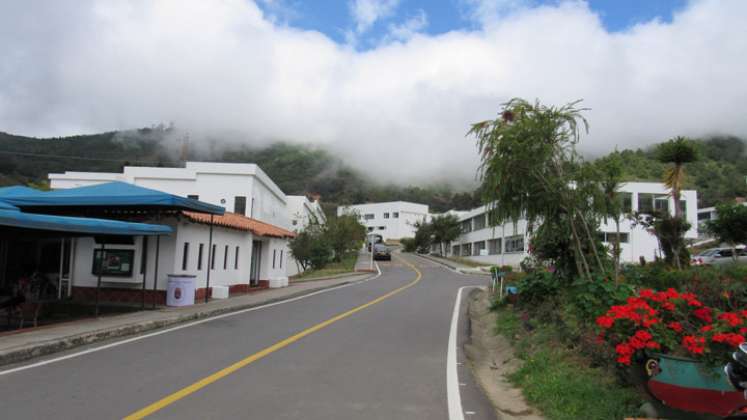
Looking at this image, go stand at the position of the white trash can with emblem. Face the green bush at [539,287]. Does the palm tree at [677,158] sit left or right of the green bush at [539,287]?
left

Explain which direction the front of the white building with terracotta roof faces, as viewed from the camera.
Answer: facing the viewer and to the right of the viewer

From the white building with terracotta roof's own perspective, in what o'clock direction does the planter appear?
The planter is roughly at 1 o'clock from the white building with terracotta roof.

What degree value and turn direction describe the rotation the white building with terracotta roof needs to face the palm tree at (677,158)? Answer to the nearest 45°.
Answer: approximately 45° to its left

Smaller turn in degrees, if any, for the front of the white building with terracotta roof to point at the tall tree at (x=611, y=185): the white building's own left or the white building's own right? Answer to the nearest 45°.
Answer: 0° — it already faces it

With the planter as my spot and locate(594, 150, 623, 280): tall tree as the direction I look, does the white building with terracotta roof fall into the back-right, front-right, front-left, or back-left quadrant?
front-left

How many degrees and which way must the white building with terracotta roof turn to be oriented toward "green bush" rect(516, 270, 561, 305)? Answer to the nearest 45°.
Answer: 0° — it already faces it

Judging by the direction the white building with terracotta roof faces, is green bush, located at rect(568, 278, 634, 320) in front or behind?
in front

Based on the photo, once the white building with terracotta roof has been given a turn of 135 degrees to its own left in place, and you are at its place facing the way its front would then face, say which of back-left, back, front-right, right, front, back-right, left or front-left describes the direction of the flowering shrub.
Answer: back

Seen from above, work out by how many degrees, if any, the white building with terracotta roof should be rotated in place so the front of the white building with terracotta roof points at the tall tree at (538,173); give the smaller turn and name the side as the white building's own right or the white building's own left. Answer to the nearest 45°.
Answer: approximately 45° to the white building's own right

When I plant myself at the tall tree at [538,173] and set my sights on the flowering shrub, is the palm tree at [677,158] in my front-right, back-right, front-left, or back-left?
back-left

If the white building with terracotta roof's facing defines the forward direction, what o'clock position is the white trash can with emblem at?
The white trash can with emblem is roughly at 2 o'clock from the white building with terracotta roof.
